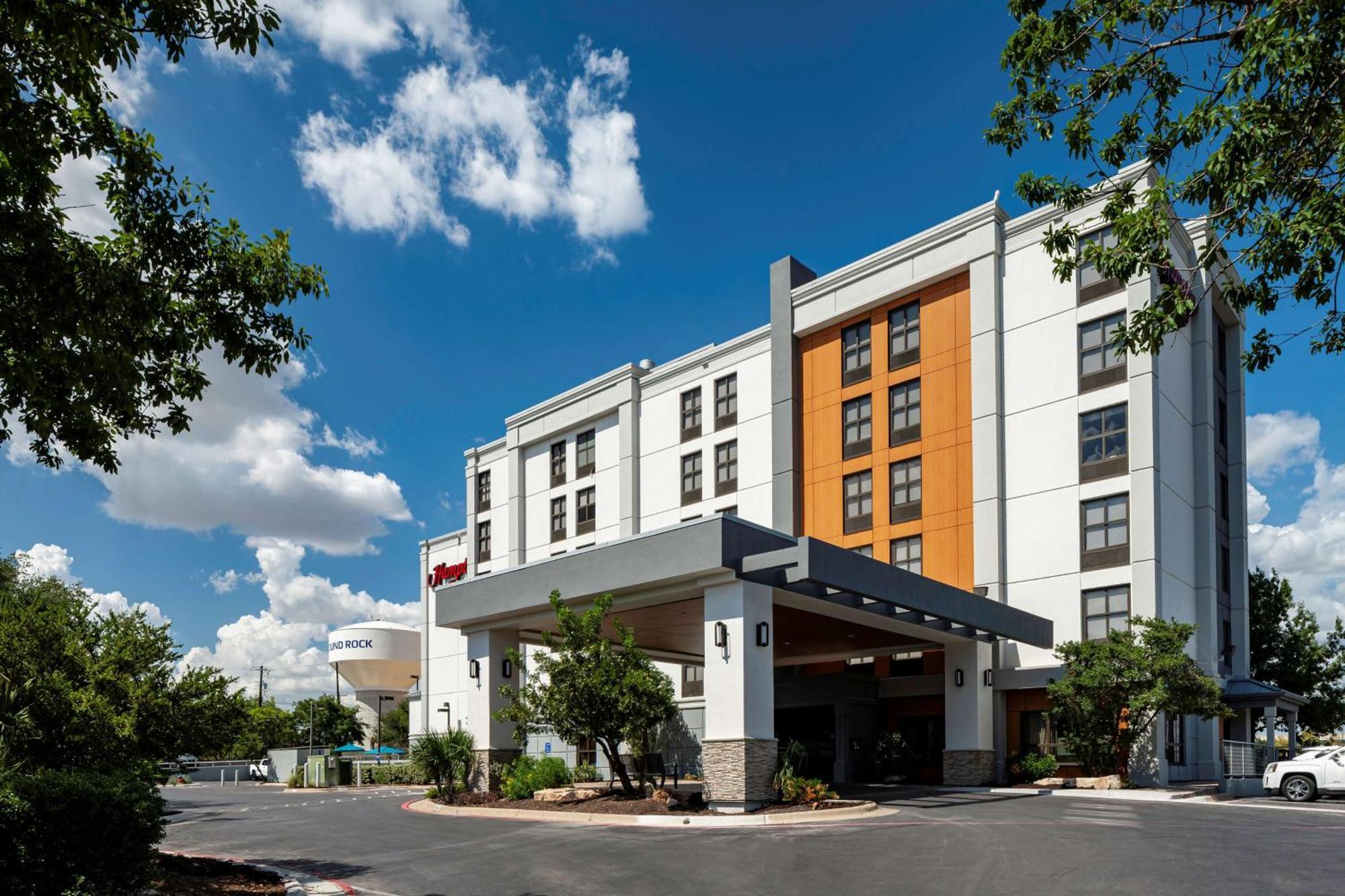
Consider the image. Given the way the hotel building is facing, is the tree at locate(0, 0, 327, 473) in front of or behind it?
in front

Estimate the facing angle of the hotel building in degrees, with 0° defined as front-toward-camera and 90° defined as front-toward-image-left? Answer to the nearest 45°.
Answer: approximately 45°

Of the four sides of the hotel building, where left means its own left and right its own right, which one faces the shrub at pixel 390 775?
right

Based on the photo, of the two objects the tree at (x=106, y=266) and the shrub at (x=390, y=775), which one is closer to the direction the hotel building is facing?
the tree

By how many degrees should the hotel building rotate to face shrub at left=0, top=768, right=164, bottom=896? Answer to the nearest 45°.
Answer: approximately 45° to its left

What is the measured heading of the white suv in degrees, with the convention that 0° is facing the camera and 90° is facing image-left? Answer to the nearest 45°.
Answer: approximately 90°
